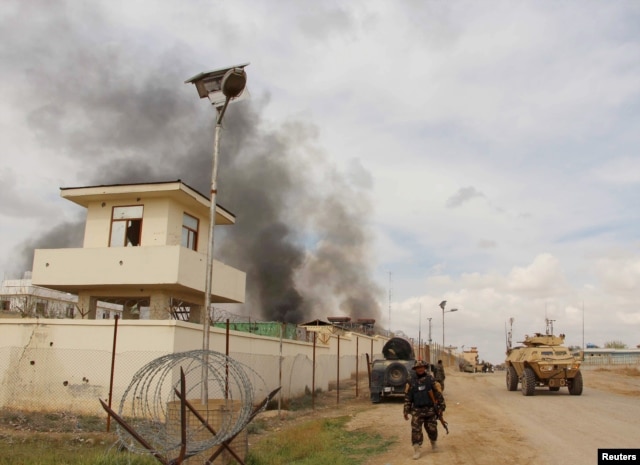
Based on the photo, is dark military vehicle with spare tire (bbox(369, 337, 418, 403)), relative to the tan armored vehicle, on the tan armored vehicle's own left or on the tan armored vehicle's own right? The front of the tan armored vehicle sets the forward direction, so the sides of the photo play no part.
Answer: on the tan armored vehicle's own right

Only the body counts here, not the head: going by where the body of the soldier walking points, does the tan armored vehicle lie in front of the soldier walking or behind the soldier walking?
behind

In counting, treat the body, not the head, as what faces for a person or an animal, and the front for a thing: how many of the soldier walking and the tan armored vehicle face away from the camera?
0

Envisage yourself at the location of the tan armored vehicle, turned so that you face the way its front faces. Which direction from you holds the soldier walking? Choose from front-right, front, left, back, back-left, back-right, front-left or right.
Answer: front-right

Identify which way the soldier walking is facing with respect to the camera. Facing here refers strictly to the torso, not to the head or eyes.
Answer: toward the camera

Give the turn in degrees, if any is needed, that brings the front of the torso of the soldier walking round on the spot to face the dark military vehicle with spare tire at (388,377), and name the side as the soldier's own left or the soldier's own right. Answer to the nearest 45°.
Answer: approximately 180°

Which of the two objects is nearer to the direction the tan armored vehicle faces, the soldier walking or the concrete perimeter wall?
the soldier walking
